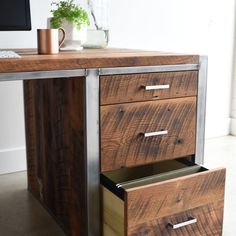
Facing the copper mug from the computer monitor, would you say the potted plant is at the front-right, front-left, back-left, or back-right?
front-left

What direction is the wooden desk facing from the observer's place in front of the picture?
facing the viewer and to the right of the viewer
